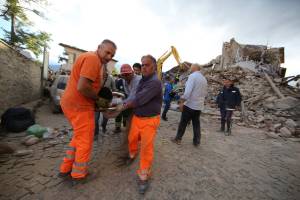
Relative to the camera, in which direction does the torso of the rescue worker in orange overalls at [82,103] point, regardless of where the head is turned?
to the viewer's right

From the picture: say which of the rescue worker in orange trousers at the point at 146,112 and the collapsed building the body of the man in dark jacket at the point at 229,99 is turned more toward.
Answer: the rescue worker in orange trousers

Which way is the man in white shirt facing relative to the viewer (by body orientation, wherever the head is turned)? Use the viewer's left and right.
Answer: facing away from the viewer and to the left of the viewer

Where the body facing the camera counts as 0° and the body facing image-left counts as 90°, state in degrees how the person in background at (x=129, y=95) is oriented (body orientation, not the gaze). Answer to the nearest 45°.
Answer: approximately 45°

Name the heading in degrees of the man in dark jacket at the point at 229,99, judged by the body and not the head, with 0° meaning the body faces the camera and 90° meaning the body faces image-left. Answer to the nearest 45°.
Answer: approximately 0°

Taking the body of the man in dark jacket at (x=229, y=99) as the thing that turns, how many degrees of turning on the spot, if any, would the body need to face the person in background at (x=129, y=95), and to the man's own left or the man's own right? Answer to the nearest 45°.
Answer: approximately 45° to the man's own right
